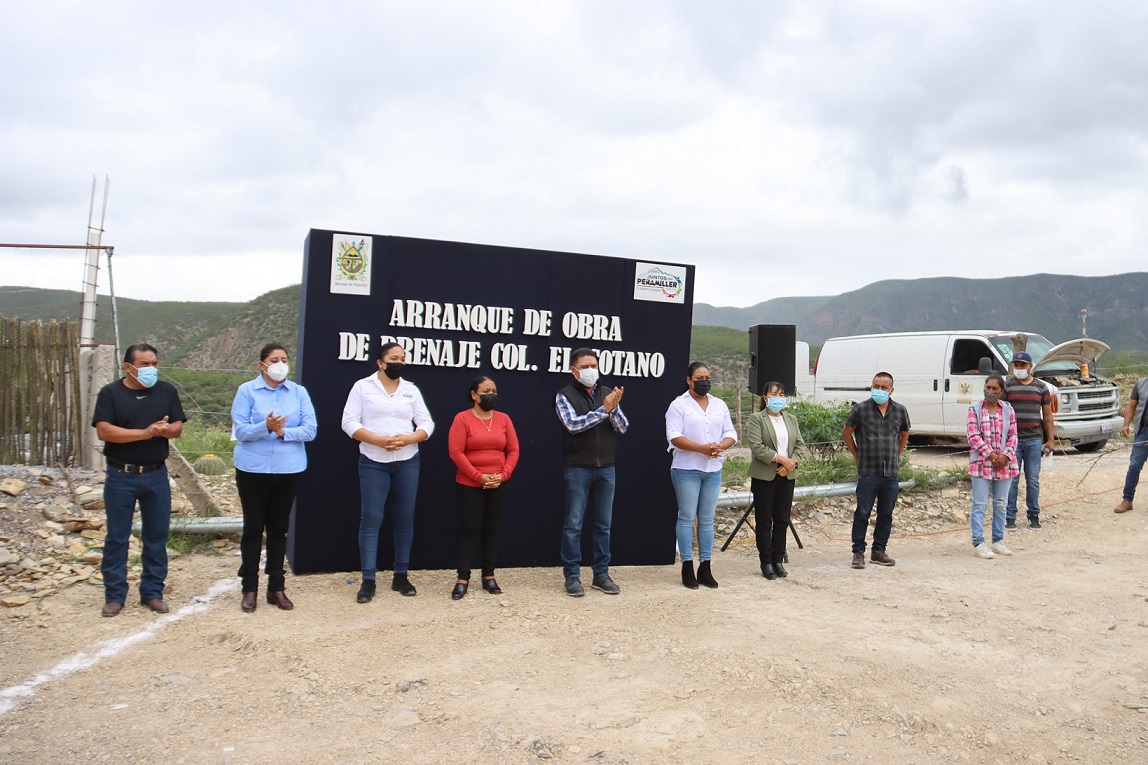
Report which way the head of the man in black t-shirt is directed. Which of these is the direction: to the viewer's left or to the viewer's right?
to the viewer's right

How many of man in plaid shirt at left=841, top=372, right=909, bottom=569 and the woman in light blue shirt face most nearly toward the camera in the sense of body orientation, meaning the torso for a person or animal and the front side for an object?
2

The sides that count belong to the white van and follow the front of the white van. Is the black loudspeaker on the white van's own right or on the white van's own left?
on the white van's own right

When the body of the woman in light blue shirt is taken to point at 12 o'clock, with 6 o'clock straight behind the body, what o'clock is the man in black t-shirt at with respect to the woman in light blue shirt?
The man in black t-shirt is roughly at 3 o'clock from the woman in light blue shirt.

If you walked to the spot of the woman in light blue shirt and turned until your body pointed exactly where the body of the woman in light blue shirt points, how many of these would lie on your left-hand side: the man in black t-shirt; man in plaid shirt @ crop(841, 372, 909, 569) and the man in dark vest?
2

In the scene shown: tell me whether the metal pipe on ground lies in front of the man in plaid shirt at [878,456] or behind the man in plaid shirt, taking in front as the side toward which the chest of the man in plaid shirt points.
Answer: behind

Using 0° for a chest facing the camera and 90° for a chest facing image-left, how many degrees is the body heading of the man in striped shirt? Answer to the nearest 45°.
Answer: approximately 45°
